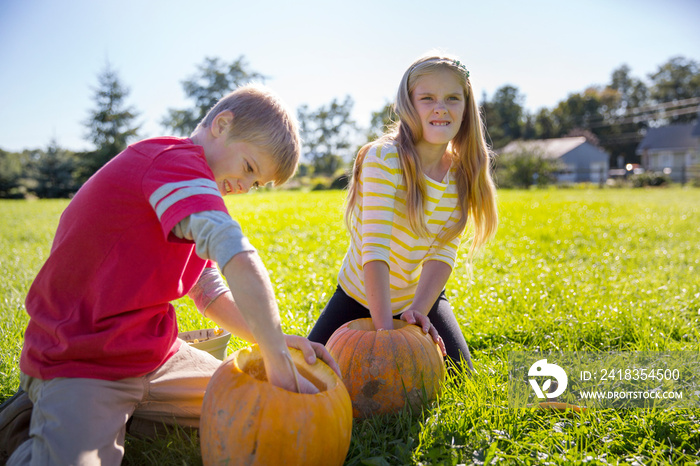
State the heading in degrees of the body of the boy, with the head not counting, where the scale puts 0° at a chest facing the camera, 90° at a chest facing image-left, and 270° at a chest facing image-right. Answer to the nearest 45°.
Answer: approximately 270°

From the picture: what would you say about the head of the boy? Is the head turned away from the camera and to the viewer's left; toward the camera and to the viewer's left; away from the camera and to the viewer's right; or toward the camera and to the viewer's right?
toward the camera and to the viewer's right
